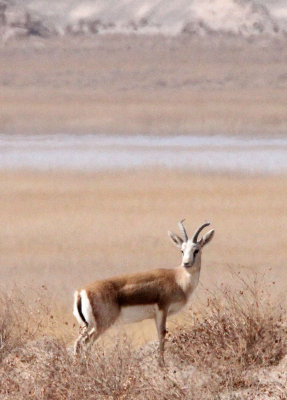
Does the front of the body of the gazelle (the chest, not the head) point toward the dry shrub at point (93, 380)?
no

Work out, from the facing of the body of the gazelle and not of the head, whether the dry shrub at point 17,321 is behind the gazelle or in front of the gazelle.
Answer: behind

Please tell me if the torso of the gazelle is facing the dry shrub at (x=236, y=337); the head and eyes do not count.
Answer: yes

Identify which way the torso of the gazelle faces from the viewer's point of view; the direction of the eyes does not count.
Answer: to the viewer's right
